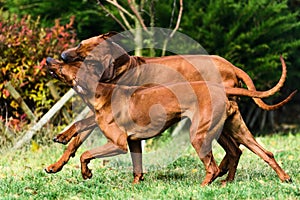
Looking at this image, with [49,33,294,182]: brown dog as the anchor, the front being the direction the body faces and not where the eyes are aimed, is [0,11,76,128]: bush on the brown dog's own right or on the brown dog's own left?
on the brown dog's own right

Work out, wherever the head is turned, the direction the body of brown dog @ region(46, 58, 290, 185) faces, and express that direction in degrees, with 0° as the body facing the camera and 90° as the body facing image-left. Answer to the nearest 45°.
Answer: approximately 90°

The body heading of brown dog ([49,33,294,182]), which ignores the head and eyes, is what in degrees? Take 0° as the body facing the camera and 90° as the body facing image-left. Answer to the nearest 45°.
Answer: approximately 90°

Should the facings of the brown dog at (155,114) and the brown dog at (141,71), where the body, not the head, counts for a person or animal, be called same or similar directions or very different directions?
same or similar directions

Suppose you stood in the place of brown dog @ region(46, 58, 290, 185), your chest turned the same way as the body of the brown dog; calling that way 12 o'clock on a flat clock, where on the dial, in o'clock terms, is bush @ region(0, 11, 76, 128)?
The bush is roughly at 2 o'clock from the brown dog.
